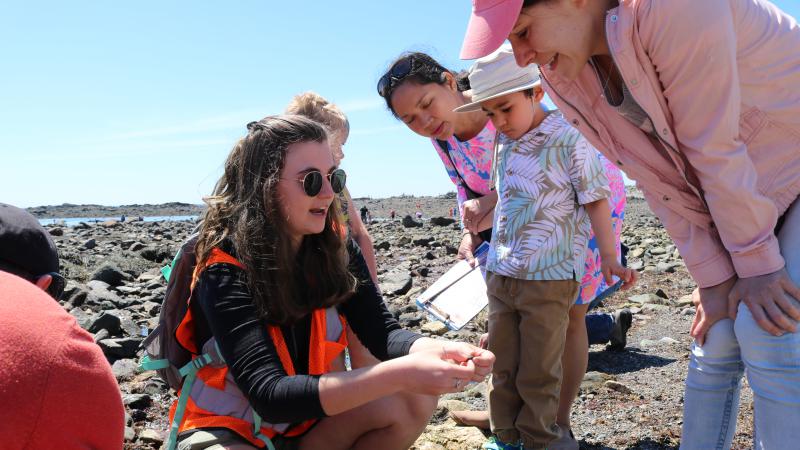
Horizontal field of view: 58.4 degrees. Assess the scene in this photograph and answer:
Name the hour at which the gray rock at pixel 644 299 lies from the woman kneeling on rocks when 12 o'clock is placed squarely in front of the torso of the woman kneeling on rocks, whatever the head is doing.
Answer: The gray rock is roughly at 9 o'clock from the woman kneeling on rocks.

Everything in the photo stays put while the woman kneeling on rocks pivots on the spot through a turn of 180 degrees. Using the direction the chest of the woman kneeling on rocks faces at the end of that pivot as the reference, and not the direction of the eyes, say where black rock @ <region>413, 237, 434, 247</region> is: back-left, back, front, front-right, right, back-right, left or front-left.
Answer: front-right

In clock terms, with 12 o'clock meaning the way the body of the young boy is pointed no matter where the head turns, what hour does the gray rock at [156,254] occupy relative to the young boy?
The gray rock is roughly at 3 o'clock from the young boy.

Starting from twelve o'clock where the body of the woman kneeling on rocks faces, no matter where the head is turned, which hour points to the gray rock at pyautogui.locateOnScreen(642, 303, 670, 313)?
The gray rock is roughly at 9 o'clock from the woman kneeling on rocks.

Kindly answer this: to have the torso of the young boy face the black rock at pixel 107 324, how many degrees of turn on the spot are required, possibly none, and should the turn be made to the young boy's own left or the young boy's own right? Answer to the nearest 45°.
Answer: approximately 90° to the young boy's own right

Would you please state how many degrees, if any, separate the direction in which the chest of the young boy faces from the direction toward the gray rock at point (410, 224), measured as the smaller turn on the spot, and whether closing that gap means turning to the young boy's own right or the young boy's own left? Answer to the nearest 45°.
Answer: approximately 135° to the young boy's own right

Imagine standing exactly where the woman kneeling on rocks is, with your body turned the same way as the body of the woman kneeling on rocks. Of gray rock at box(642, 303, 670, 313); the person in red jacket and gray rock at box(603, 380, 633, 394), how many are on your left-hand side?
2

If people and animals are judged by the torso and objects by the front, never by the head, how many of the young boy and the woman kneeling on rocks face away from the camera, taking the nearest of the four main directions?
0

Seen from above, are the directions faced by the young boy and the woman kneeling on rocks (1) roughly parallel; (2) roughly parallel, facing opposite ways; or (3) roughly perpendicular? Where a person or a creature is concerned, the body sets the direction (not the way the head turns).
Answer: roughly perpendicular

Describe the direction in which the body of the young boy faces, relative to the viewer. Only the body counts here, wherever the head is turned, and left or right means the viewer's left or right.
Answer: facing the viewer and to the left of the viewer

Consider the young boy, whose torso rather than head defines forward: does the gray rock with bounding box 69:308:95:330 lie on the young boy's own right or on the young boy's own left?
on the young boy's own right

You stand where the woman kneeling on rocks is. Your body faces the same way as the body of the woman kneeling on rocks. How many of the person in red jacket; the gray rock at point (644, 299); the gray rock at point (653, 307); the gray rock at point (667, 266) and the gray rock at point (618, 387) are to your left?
4

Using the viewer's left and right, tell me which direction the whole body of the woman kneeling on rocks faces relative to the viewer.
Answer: facing the viewer and to the right of the viewer

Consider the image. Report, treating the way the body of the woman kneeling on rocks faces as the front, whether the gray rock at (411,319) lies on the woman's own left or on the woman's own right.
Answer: on the woman's own left

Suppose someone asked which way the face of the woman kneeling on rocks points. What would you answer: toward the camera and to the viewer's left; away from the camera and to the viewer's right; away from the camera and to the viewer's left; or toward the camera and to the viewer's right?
toward the camera and to the viewer's right
